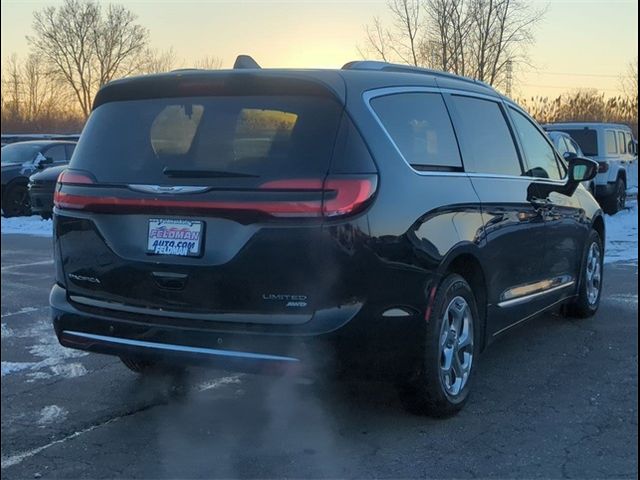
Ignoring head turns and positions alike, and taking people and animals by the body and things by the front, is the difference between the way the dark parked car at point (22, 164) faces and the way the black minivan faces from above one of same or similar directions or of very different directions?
very different directions

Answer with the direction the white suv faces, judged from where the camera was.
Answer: facing away from the viewer and to the right of the viewer

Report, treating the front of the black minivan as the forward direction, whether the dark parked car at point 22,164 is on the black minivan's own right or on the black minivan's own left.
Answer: on the black minivan's own left

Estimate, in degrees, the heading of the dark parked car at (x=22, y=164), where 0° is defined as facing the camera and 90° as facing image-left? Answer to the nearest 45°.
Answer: approximately 45°

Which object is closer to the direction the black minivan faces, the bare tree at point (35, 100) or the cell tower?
the cell tower

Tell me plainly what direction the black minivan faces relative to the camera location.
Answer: facing away from the viewer and to the right of the viewer
